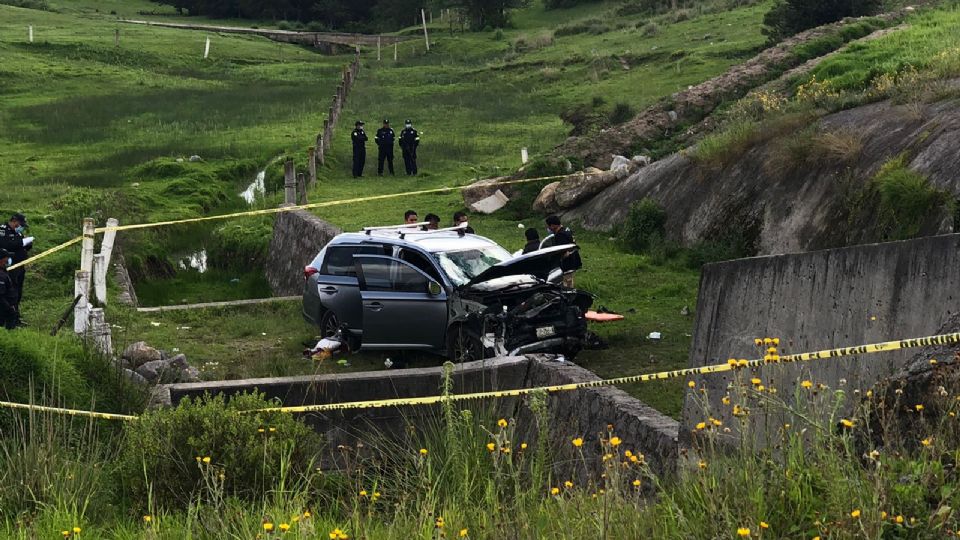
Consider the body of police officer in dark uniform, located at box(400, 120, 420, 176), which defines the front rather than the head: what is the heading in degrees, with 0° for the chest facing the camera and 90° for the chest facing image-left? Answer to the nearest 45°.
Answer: approximately 0°

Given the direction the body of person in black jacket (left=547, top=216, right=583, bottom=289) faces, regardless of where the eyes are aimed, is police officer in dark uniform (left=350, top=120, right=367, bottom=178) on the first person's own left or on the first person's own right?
on the first person's own right

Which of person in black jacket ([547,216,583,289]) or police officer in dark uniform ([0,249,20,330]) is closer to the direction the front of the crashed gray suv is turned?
the person in black jacket

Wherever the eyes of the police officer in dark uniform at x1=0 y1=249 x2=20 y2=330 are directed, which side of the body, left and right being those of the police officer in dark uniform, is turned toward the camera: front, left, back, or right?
right

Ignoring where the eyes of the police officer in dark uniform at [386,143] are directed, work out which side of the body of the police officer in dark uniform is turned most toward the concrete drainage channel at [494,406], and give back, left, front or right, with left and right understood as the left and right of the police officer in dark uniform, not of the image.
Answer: front

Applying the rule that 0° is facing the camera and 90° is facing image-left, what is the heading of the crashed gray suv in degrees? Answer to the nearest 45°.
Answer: approximately 315°

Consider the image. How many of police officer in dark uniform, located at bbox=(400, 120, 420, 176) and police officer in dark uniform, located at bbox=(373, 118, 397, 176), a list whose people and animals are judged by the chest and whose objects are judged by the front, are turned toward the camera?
2

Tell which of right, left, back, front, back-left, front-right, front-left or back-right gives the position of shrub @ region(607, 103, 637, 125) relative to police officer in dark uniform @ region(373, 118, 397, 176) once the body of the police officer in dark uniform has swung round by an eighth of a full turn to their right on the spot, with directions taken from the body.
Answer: back-left

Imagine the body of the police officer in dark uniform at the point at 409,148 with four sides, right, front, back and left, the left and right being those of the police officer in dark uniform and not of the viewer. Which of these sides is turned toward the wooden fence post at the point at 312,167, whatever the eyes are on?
right

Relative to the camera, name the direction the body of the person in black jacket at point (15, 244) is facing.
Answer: to the viewer's right
